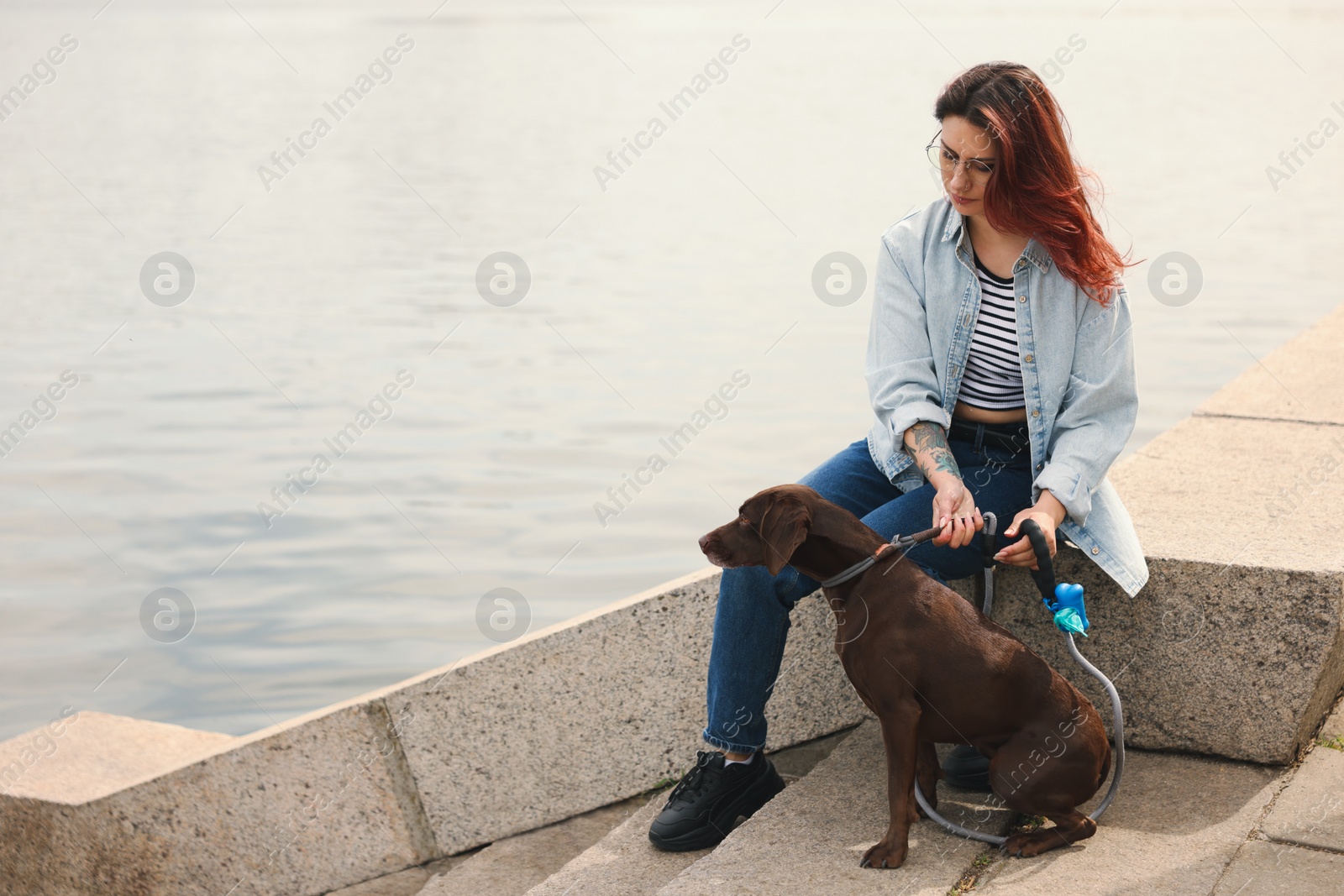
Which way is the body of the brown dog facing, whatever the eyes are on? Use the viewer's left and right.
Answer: facing to the left of the viewer

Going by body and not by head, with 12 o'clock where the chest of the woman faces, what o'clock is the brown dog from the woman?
The brown dog is roughly at 12 o'clock from the woman.

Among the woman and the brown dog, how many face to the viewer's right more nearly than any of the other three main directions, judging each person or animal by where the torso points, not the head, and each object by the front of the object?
0

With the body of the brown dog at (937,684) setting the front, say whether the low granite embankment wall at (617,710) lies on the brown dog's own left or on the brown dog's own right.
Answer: on the brown dog's own right

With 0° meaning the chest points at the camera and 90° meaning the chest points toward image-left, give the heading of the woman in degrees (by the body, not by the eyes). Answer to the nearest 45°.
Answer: approximately 45°
